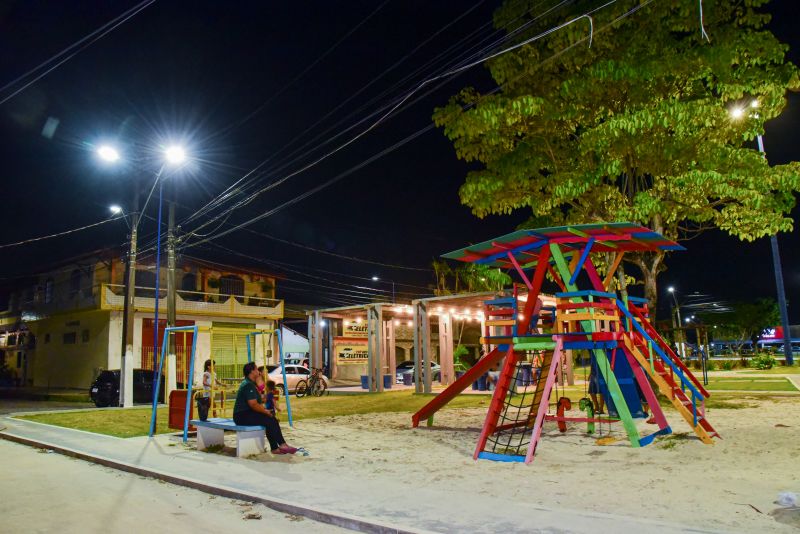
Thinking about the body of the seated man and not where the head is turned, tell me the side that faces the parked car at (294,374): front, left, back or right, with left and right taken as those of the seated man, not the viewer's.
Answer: left

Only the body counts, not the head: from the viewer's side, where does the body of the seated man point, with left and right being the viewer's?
facing to the right of the viewer

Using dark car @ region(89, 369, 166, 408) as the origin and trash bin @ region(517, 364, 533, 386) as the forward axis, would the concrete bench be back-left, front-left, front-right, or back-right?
front-right

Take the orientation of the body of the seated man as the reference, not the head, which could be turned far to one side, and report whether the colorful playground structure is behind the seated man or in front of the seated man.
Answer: in front

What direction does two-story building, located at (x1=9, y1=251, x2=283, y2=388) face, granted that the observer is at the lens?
facing the viewer and to the right of the viewer

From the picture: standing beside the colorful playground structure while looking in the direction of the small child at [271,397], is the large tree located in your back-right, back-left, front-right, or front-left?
back-right
